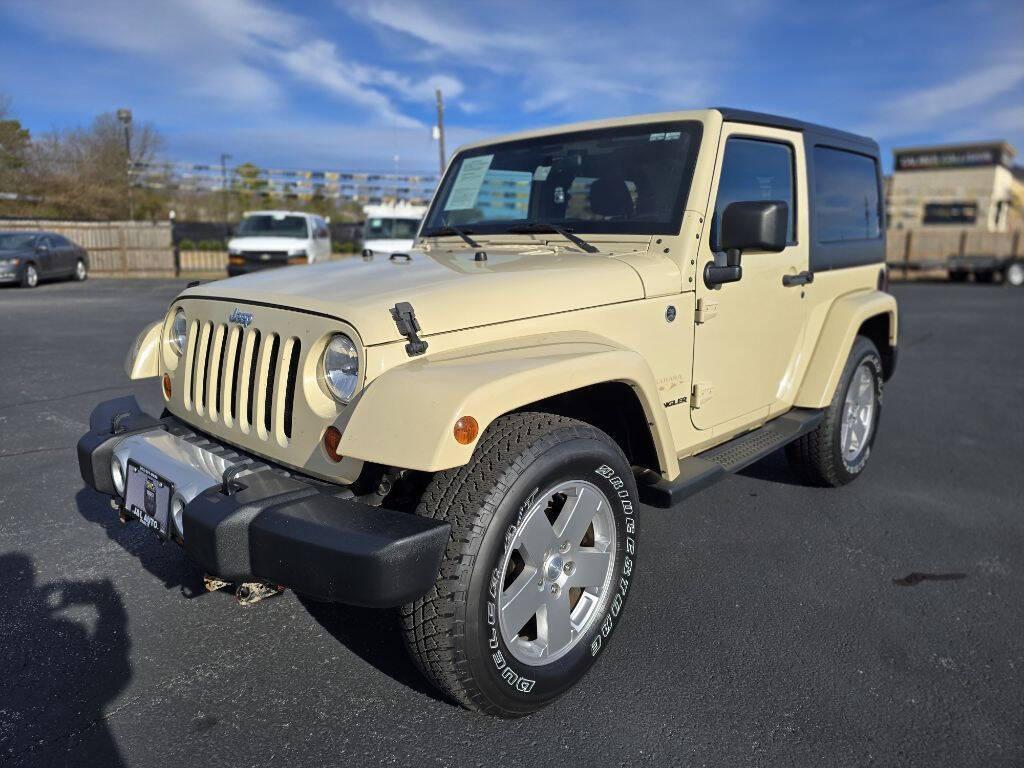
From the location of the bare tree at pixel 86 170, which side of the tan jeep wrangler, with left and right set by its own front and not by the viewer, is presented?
right

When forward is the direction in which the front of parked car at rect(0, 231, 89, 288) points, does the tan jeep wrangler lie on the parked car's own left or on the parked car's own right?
on the parked car's own left

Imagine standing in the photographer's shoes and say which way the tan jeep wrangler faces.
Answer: facing the viewer and to the left of the viewer

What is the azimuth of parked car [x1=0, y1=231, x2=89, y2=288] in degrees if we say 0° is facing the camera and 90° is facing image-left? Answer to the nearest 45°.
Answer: approximately 45°

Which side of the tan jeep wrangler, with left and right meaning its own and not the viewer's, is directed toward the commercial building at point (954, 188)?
back

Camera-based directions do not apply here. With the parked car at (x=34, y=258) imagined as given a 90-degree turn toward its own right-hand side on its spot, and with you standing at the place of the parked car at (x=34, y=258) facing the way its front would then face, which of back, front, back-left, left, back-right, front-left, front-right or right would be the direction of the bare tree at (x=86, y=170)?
front-right

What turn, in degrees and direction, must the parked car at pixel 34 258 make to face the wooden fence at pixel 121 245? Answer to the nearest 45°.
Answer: approximately 135° to its right

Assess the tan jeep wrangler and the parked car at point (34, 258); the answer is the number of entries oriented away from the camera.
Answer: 0

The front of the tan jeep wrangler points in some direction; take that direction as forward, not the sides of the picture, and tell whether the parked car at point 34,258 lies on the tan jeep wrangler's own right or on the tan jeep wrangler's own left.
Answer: on the tan jeep wrangler's own right
